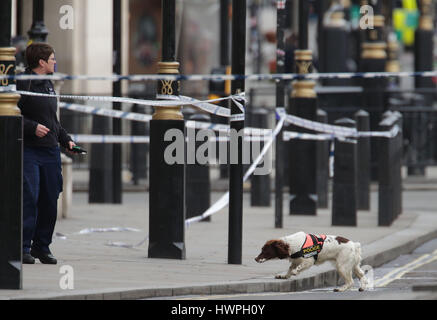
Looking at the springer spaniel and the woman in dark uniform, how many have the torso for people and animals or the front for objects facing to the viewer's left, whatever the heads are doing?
1

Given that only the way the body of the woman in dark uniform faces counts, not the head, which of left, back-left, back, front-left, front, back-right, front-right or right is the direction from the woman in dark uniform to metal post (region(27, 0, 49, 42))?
back-left

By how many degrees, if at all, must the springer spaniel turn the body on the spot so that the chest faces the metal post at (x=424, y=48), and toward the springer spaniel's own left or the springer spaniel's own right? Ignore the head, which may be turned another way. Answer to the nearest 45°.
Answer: approximately 90° to the springer spaniel's own right

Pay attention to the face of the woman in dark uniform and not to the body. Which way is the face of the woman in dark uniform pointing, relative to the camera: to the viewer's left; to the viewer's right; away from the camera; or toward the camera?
to the viewer's right

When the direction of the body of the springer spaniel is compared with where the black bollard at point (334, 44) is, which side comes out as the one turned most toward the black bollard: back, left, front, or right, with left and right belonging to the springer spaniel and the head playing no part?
right

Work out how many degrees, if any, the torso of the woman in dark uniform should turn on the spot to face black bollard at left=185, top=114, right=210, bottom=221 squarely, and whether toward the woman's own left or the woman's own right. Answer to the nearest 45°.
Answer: approximately 90° to the woman's own left

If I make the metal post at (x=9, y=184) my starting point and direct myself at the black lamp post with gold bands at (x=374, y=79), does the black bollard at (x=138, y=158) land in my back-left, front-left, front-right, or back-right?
front-left

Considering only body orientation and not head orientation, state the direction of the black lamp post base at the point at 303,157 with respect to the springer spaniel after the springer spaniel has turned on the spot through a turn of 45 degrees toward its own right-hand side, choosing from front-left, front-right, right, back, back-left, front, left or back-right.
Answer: front-right

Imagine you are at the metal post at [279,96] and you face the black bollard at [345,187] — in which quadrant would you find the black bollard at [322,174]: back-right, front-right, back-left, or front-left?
front-left

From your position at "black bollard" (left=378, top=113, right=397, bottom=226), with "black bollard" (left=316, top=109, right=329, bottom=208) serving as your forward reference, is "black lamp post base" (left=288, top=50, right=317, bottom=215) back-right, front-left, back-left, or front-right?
front-left

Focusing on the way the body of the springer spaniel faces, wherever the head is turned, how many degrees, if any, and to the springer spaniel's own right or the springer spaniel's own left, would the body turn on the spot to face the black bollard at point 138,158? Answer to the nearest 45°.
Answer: approximately 90° to the springer spaniel's own right

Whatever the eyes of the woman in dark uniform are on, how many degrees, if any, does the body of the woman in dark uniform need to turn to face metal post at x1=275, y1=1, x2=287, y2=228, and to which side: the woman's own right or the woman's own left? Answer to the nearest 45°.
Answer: approximately 90° to the woman's own left

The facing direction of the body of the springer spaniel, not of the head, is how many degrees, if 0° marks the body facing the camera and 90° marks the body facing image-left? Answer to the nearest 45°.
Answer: approximately 90°
